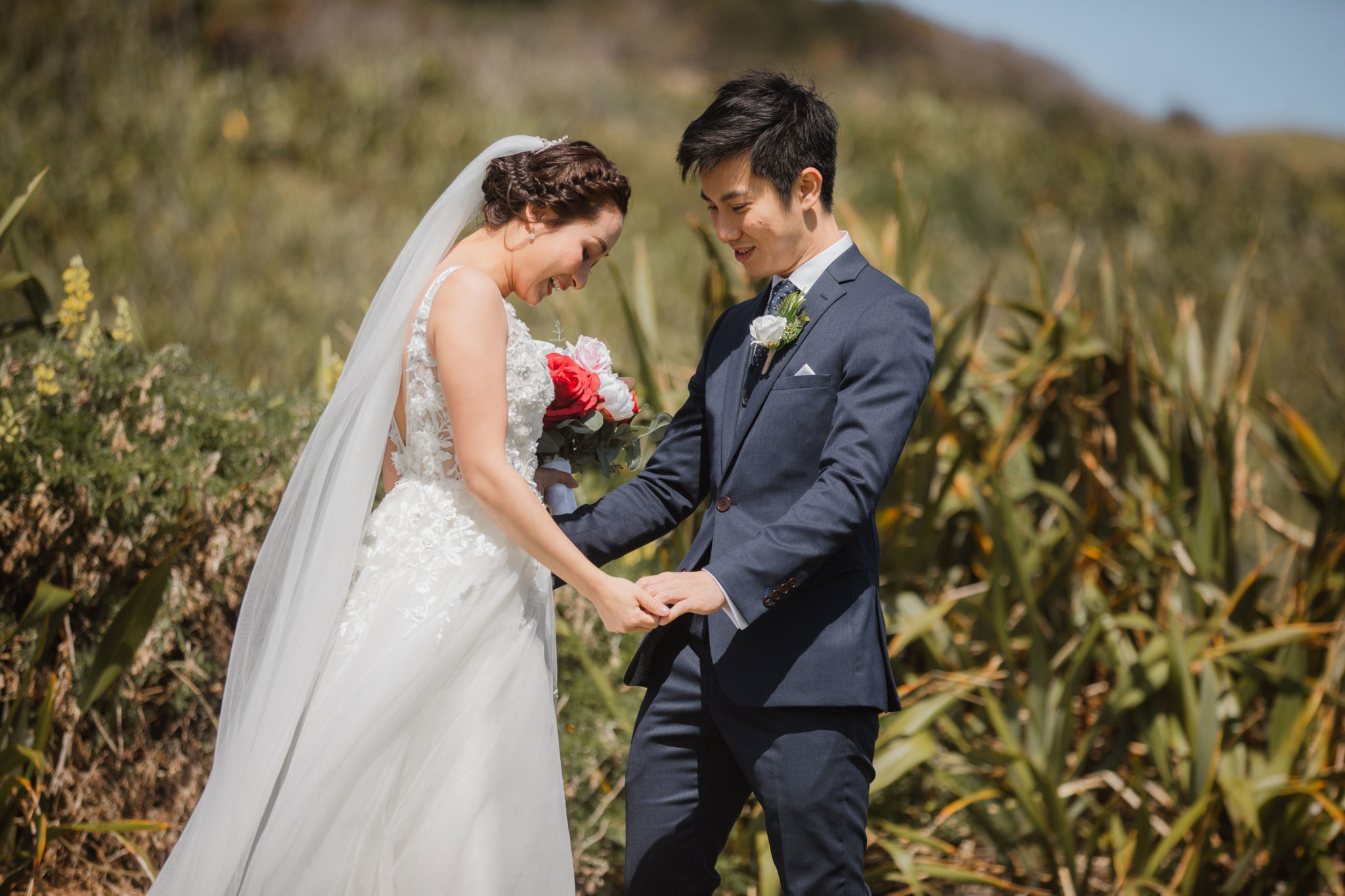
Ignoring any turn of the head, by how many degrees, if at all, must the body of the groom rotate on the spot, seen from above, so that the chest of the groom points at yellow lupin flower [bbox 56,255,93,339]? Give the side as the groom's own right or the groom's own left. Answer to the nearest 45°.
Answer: approximately 90° to the groom's own right

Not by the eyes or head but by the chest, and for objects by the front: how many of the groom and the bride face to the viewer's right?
1

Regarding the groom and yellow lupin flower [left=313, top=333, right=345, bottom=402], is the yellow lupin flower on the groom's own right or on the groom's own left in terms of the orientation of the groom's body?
on the groom's own right

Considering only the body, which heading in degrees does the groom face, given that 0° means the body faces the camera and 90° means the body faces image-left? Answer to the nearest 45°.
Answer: approximately 45°

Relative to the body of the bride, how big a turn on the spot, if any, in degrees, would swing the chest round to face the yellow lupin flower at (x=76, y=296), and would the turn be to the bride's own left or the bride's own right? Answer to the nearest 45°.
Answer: approximately 135° to the bride's own left

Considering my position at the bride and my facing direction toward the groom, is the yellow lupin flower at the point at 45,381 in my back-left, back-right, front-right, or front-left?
back-left

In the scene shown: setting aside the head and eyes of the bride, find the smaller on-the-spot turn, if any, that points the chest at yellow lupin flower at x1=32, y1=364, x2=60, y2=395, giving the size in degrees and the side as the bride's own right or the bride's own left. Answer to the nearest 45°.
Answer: approximately 135° to the bride's own left

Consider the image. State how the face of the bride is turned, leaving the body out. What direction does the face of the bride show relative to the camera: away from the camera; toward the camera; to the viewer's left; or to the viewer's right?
to the viewer's right

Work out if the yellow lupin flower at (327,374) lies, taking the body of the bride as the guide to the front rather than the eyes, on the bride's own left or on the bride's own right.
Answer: on the bride's own left

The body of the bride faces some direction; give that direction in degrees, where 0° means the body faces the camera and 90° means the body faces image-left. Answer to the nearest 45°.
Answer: approximately 270°
